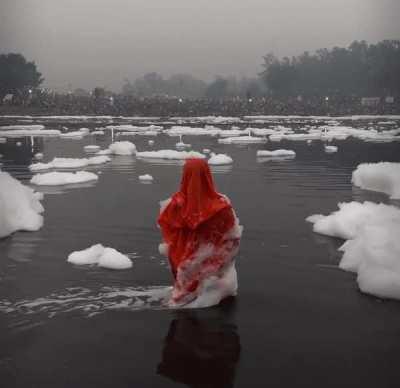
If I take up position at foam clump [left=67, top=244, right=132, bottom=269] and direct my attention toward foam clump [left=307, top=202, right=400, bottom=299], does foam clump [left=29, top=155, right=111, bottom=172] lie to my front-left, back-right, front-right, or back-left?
back-left

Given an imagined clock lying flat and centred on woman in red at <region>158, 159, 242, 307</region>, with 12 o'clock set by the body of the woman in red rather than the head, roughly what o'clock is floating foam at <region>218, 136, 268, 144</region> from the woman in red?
The floating foam is roughly at 12 o'clock from the woman in red.

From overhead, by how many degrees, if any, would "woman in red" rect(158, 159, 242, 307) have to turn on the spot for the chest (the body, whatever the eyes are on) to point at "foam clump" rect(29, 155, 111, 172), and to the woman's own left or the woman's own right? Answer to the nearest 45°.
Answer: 0° — they already face it

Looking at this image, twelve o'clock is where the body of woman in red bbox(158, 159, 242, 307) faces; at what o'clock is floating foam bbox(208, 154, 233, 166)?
The floating foam is roughly at 12 o'clock from the woman in red.

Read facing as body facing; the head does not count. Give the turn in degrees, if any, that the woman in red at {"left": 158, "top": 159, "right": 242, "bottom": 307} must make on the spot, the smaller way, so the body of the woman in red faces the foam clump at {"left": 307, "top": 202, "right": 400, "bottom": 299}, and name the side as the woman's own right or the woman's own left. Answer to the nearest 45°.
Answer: approximately 45° to the woman's own right

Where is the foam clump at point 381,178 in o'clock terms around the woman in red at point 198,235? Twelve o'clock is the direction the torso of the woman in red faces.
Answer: The foam clump is roughly at 1 o'clock from the woman in red.

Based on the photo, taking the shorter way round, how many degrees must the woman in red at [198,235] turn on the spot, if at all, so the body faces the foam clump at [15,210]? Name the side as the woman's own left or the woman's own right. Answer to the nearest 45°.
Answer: approximately 45° to the woman's own left

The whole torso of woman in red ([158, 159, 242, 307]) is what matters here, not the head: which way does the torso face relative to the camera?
away from the camera
